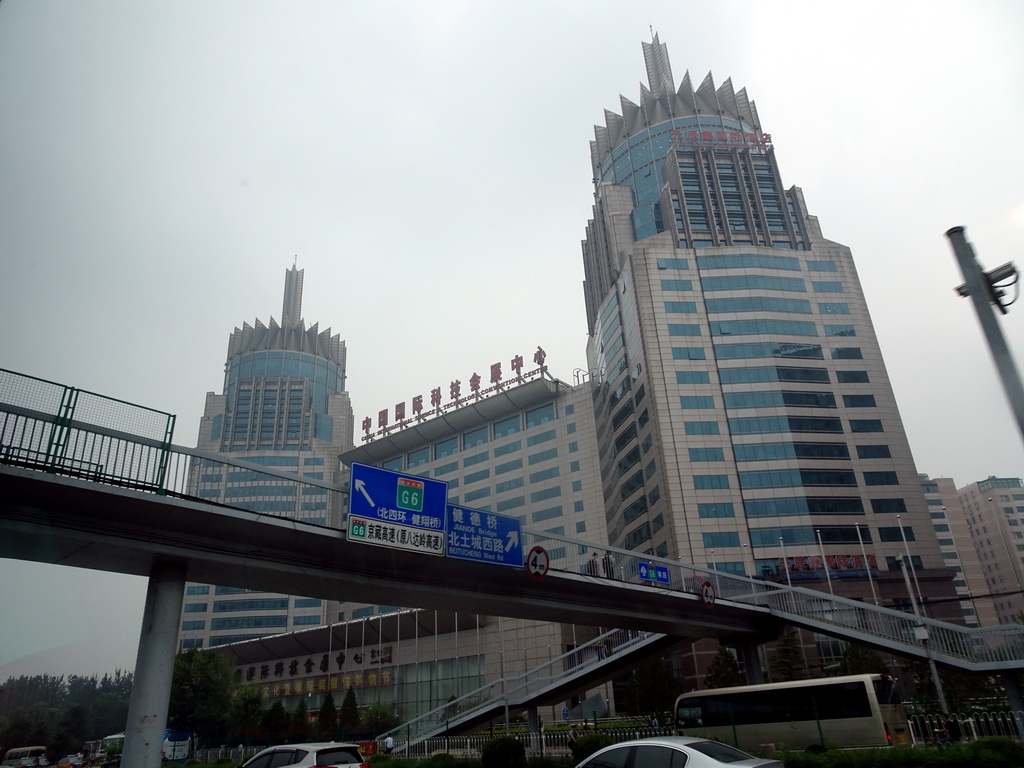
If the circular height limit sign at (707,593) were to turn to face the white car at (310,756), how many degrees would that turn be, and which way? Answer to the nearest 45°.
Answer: approximately 90° to its right

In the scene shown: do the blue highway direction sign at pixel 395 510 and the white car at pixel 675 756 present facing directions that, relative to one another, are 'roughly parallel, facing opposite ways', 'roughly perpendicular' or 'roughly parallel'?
roughly parallel, facing opposite ways

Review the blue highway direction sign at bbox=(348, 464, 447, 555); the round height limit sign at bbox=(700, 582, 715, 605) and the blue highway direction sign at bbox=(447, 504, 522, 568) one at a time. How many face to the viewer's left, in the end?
0

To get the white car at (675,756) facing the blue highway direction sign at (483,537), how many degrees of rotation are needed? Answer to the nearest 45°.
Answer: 0° — it already faces it

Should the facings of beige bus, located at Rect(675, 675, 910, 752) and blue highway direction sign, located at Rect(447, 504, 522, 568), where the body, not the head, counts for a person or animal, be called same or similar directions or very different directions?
very different directions

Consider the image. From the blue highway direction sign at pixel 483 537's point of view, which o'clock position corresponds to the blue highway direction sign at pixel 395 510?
the blue highway direction sign at pixel 395 510 is roughly at 3 o'clock from the blue highway direction sign at pixel 483 537.

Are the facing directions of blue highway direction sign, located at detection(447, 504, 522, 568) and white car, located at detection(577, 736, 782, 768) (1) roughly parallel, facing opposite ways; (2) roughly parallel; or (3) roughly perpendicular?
roughly parallel, facing opposite ways

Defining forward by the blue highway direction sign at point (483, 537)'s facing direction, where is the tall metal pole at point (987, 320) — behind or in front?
in front

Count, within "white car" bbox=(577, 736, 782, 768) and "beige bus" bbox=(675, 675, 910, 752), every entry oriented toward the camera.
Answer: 0

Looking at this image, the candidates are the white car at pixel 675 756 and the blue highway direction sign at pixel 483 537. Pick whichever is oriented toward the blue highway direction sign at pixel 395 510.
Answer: the white car

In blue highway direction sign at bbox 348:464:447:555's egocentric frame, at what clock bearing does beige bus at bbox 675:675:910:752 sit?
The beige bus is roughly at 10 o'clock from the blue highway direction sign.

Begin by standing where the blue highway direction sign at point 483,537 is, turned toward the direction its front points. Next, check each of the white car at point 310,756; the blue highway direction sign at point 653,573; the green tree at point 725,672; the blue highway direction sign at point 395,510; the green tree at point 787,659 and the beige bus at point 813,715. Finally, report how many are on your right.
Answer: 2

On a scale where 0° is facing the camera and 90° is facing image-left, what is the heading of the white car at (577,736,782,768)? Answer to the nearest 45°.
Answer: approximately 135°
